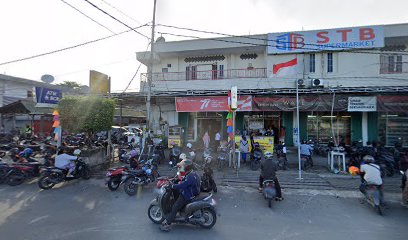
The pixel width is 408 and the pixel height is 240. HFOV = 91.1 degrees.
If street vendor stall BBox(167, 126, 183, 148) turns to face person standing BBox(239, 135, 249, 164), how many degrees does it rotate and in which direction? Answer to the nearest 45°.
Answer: approximately 45° to its left

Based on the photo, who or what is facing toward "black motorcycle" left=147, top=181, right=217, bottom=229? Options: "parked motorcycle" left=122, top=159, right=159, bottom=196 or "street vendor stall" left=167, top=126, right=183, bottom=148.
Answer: the street vendor stall

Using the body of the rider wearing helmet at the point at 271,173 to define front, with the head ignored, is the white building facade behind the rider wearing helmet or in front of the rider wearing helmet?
in front

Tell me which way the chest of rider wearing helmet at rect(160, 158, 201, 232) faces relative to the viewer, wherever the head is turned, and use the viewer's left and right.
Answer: facing to the left of the viewer

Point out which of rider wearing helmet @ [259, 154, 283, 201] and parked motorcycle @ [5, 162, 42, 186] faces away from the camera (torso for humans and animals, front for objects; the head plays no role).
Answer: the rider wearing helmet

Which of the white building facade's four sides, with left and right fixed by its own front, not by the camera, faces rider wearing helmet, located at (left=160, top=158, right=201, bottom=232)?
front

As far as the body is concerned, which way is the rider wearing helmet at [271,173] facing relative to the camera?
away from the camera

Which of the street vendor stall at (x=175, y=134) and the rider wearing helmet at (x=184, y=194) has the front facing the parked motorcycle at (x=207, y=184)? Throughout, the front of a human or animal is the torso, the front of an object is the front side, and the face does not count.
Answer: the street vendor stall

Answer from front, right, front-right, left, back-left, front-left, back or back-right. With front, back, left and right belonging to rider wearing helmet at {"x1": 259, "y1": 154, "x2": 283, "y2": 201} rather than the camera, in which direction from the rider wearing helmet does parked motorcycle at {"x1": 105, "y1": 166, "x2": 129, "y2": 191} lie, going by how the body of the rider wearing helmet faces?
left
